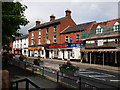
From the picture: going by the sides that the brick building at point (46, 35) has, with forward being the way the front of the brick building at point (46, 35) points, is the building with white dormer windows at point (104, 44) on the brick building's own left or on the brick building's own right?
on the brick building's own left

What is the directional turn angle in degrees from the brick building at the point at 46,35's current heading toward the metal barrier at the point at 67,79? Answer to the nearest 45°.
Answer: approximately 45° to its left

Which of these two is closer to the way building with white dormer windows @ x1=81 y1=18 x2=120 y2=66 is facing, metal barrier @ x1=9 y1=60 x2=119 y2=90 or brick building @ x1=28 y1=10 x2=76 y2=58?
the metal barrier

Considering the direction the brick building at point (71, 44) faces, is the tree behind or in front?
in front

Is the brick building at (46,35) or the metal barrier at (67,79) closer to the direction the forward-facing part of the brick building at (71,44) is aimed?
the metal barrier
